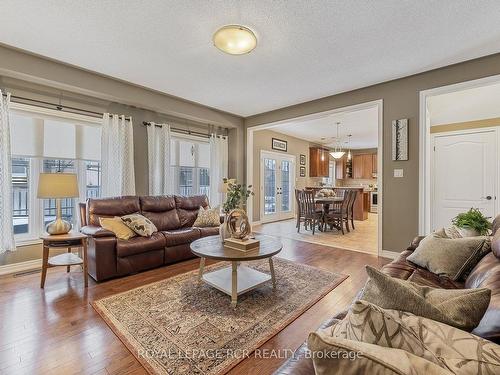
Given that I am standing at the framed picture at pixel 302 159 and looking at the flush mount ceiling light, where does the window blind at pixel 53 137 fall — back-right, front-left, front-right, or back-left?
front-right

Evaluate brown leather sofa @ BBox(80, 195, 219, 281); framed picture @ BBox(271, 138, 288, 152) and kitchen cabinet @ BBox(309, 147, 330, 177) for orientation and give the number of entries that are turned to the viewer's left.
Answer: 0

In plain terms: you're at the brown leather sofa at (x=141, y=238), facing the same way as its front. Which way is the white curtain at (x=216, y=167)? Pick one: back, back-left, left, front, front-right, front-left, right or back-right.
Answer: left

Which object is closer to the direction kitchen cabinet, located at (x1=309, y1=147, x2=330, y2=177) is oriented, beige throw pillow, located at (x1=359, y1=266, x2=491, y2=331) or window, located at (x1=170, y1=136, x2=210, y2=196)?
the beige throw pillow

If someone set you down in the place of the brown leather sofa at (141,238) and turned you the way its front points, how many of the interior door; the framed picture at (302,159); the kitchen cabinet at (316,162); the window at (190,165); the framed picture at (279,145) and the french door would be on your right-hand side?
0

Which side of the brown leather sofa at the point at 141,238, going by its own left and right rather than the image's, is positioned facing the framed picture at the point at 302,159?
left

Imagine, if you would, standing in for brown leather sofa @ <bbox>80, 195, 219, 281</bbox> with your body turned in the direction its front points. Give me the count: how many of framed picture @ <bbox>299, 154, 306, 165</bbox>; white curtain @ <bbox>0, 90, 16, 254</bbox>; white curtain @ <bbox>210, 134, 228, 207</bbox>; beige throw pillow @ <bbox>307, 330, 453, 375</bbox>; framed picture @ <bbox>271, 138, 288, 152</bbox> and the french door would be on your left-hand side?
4

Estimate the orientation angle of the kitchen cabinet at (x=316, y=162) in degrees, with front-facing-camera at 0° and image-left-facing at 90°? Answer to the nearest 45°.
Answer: approximately 315°

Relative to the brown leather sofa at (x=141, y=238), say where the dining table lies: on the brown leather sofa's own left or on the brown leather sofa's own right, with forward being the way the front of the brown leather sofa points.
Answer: on the brown leather sofa's own left

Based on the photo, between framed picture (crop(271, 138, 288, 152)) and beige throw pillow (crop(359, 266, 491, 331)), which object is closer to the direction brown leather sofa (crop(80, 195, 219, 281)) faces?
the beige throw pillow

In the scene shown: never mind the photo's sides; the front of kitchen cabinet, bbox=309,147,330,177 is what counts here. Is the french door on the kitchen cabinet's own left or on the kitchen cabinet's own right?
on the kitchen cabinet's own right

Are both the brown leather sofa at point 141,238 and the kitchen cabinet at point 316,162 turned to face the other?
no

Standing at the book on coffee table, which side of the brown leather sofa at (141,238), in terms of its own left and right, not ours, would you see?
front

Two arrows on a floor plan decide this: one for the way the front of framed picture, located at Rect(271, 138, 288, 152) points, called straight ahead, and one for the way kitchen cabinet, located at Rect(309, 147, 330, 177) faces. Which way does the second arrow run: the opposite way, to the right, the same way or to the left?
the same way

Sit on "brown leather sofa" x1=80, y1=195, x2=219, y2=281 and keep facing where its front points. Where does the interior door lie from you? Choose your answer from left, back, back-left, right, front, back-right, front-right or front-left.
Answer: front-left

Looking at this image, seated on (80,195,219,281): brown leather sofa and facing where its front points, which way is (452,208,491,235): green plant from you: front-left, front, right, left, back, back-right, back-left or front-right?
front

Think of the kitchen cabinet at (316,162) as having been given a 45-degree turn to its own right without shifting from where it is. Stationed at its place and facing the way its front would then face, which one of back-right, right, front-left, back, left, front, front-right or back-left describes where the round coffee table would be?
front

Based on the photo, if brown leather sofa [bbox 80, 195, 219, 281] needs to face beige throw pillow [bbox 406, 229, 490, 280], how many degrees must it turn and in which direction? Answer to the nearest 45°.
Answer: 0° — it already faces it

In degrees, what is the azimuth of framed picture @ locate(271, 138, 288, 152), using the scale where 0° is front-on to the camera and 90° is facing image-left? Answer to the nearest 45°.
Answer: approximately 315°

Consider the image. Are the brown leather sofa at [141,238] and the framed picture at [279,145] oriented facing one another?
no

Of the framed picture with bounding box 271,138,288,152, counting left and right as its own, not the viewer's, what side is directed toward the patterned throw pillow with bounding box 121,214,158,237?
right

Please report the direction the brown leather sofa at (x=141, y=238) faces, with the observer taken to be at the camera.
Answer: facing the viewer and to the right of the viewer
